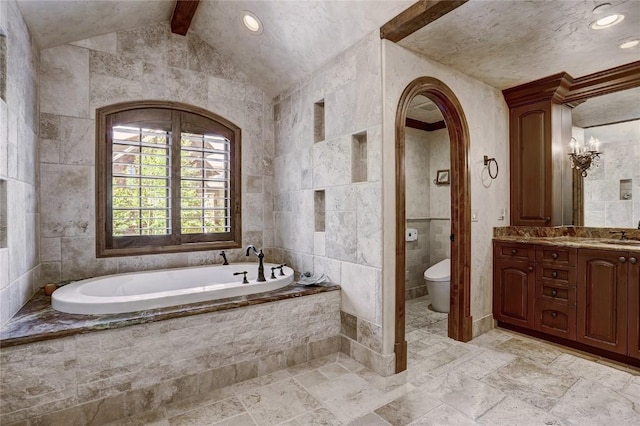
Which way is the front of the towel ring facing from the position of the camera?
facing the viewer and to the right of the viewer

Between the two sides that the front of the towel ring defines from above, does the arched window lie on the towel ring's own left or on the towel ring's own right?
on the towel ring's own right

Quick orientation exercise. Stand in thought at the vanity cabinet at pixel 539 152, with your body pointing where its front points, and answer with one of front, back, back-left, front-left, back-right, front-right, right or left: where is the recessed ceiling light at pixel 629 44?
left

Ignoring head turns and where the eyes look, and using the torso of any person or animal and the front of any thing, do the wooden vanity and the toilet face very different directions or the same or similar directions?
same or similar directions

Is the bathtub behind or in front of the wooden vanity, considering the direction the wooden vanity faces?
in front

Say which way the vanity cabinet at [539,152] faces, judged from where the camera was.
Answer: facing the viewer and to the left of the viewer

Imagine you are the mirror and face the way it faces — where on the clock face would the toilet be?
The toilet is roughly at 1 o'clock from the mirror.

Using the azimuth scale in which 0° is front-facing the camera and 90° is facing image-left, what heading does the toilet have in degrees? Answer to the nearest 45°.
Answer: approximately 45°

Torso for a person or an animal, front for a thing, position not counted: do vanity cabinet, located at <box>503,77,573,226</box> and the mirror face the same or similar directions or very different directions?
same or similar directions
